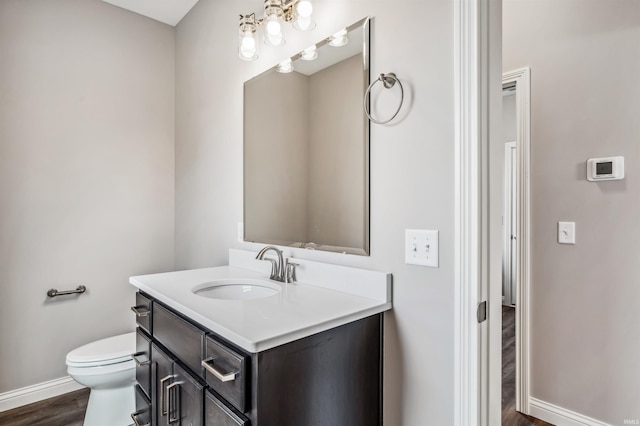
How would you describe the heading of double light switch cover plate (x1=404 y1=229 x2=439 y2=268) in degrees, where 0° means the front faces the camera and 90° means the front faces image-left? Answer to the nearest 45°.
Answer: approximately 45°

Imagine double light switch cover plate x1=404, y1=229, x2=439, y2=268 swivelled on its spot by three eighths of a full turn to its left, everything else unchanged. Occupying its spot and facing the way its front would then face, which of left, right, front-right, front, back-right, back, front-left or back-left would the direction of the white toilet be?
back

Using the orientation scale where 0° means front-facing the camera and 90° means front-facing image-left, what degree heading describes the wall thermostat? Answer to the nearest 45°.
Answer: approximately 0°

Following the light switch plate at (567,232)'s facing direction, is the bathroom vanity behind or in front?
in front

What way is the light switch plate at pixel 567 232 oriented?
toward the camera

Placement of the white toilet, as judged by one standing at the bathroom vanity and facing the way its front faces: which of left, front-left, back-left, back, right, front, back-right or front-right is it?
right

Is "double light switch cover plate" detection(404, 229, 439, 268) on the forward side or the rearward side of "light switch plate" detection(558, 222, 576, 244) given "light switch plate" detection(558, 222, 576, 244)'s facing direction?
on the forward side

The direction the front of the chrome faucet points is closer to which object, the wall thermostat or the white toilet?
the white toilet

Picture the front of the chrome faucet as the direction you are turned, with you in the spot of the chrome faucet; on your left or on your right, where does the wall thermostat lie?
on your left

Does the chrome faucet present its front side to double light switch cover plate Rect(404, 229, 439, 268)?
no

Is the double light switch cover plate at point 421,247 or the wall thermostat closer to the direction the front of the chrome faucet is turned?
the double light switch cover plate

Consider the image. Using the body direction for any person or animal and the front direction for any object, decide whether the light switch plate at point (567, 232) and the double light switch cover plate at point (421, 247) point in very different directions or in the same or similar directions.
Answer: same or similar directions
